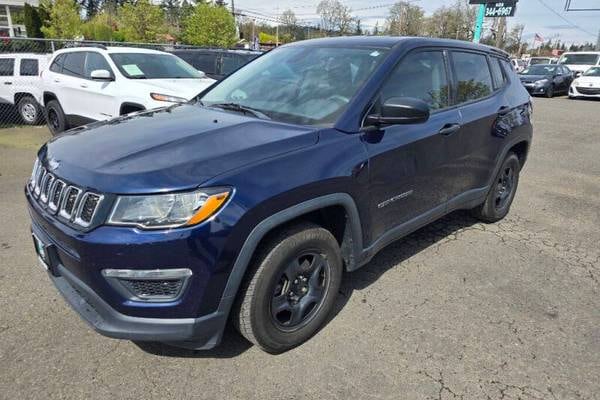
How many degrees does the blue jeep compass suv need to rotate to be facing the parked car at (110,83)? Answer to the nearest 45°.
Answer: approximately 90° to its right

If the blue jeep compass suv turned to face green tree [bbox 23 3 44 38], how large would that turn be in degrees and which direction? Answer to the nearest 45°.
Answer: approximately 90° to its right

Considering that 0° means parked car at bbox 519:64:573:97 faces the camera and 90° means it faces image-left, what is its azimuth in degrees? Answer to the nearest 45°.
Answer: approximately 45°

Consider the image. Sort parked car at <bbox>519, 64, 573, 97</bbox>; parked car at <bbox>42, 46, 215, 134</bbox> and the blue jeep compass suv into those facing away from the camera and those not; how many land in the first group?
0

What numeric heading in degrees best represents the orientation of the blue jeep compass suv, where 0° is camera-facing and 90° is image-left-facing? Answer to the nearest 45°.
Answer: approximately 45°

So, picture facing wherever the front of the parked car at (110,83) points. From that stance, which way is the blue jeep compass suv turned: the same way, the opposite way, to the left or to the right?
to the right

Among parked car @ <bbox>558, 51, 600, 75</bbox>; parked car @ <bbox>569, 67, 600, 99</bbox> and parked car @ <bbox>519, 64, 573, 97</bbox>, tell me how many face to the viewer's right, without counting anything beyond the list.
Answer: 0

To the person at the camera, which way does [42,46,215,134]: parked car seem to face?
facing the viewer and to the right of the viewer

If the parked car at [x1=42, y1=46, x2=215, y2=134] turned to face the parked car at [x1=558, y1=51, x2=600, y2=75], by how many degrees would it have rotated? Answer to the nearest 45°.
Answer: approximately 90° to its left

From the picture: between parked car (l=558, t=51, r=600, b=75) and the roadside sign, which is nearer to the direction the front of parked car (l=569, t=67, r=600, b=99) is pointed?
the roadside sign

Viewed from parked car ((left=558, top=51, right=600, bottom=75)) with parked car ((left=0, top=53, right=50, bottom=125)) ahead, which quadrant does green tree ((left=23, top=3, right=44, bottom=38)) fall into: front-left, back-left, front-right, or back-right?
front-right

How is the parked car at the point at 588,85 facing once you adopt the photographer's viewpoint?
facing the viewer and to the left of the viewer
